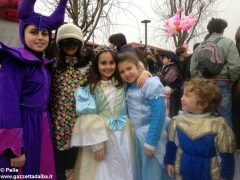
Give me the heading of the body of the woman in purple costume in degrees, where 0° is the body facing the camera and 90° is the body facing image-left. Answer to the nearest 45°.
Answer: approximately 315°

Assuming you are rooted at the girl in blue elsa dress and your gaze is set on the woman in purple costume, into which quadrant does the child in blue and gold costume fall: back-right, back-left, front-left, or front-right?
back-left

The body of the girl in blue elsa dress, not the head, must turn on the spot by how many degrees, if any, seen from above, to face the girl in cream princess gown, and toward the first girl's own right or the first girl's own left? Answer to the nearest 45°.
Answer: approximately 45° to the first girl's own right

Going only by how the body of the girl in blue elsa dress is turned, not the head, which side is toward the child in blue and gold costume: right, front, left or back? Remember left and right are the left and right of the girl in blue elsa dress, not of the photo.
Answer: left

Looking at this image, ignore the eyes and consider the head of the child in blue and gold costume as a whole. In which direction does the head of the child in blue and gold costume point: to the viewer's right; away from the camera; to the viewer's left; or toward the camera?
to the viewer's left

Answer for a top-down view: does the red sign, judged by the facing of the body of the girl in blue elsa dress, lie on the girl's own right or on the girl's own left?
on the girl's own right

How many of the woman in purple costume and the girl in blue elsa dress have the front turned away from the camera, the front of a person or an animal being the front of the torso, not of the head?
0

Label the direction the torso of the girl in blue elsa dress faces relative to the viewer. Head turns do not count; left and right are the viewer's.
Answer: facing the viewer and to the left of the viewer
